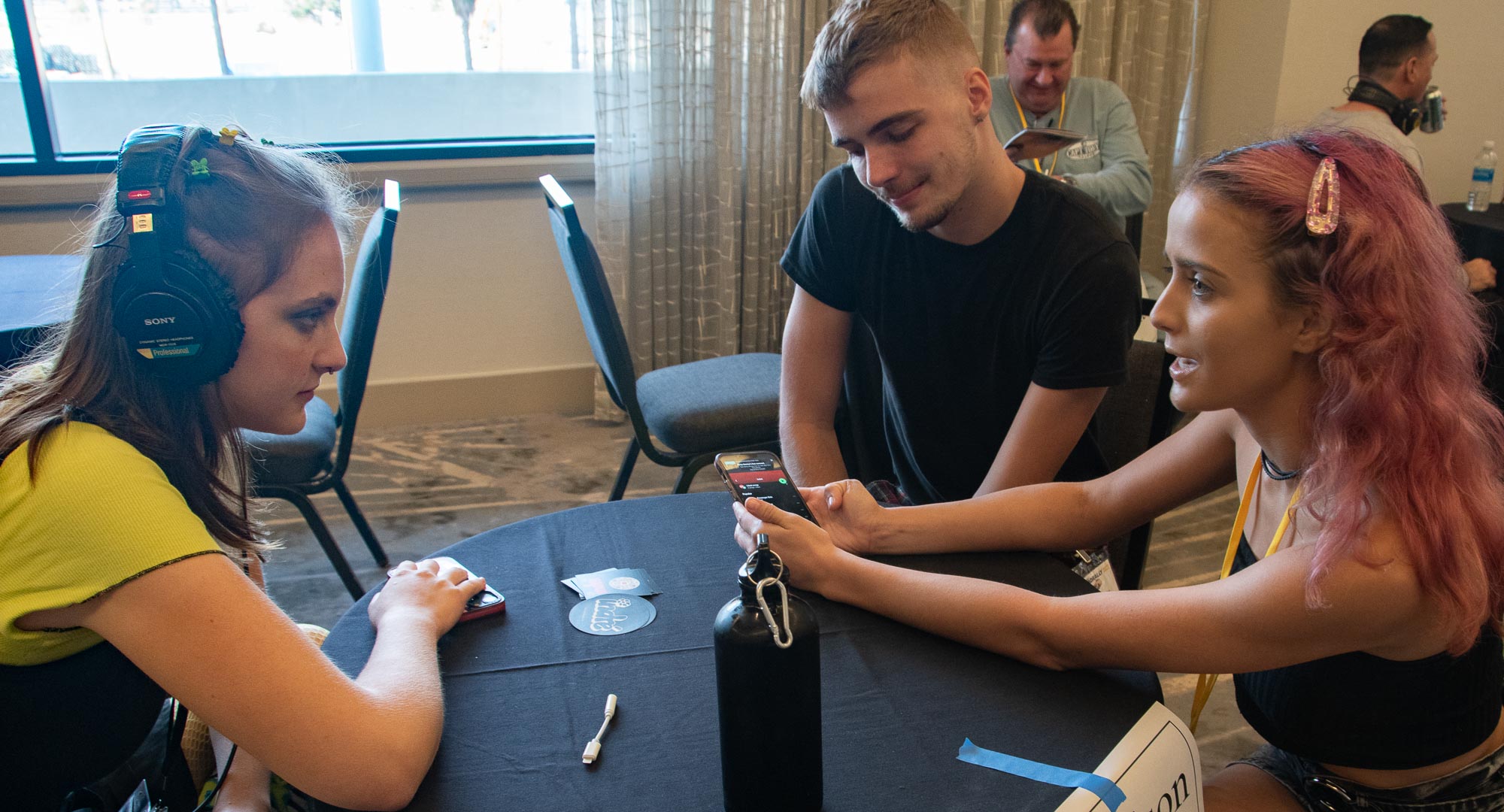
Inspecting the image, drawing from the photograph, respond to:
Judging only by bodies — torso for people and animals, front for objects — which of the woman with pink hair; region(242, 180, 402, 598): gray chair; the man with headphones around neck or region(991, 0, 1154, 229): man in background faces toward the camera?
the man in background

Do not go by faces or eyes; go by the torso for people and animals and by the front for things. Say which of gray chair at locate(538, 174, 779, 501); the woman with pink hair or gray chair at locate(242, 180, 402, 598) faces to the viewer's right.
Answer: gray chair at locate(538, 174, 779, 501)

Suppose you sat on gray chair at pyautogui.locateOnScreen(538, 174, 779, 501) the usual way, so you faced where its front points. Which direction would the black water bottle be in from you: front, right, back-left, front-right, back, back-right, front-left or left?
right

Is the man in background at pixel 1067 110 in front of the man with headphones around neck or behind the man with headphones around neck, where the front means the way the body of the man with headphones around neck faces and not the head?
behind

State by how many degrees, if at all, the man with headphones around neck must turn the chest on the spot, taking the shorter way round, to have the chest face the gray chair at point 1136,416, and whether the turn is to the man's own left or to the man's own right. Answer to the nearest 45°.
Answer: approximately 135° to the man's own right

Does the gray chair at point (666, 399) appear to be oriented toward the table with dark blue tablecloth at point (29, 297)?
no

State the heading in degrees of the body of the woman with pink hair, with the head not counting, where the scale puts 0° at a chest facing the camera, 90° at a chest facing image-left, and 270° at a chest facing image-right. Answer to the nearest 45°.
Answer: approximately 90°

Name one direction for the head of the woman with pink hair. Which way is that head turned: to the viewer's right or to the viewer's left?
to the viewer's left

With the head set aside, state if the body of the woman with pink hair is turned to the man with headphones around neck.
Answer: no

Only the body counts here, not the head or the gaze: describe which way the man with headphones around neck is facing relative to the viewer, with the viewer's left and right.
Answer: facing away from the viewer and to the right of the viewer

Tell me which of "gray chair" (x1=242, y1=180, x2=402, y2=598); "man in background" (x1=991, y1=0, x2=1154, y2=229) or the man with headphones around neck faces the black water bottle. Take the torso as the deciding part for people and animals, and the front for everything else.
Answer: the man in background

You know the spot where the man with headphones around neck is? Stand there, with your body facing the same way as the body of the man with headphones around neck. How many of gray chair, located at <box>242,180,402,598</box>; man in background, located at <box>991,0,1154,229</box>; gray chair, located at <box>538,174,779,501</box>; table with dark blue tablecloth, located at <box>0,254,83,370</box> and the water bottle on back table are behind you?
4

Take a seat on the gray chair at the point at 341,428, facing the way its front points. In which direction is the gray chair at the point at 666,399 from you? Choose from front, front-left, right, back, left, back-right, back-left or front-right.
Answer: back

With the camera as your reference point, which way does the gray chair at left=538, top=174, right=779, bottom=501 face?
facing to the right of the viewer

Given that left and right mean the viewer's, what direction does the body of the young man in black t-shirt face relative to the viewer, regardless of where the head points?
facing the viewer and to the left of the viewer

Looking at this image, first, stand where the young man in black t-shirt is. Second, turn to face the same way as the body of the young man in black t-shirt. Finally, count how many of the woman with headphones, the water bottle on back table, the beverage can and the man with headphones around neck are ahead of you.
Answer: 1

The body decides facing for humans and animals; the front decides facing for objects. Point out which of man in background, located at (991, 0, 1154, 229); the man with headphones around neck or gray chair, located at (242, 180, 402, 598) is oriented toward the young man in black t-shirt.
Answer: the man in background

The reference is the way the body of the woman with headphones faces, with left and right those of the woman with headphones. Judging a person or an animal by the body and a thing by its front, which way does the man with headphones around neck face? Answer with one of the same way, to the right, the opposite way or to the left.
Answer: the same way
